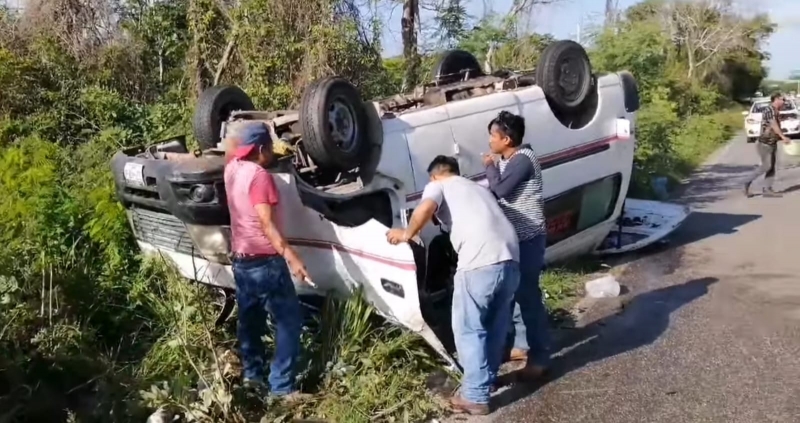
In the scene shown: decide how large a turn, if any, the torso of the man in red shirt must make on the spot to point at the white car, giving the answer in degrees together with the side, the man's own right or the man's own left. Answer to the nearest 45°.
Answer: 0° — they already face it

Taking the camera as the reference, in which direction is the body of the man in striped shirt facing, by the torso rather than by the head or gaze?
to the viewer's left

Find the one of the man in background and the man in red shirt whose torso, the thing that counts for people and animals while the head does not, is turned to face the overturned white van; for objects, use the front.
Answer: the man in red shirt

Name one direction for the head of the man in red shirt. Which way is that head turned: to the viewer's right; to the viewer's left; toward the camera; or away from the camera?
to the viewer's right

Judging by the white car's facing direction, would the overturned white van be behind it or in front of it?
in front

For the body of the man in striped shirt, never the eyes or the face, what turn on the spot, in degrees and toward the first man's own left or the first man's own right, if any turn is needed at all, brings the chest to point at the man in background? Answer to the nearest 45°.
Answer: approximately 135° to the first man's own right

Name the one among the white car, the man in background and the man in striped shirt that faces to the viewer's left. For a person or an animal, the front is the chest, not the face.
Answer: the man in striped shirt

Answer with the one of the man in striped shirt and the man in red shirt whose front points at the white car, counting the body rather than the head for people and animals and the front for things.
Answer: the man in red shirt

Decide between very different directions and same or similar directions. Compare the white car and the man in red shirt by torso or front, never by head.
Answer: very different directions

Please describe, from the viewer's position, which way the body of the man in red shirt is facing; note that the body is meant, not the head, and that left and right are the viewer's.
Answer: facing away from the viewer and to the right of the viewer

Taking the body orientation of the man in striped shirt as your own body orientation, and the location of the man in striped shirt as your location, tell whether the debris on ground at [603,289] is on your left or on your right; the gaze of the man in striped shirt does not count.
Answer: on your right
